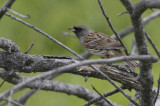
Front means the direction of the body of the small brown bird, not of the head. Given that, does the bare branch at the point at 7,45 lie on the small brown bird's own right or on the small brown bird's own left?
on the small brown bird's own left

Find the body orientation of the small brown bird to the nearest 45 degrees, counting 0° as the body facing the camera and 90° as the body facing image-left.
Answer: approximately 90°
